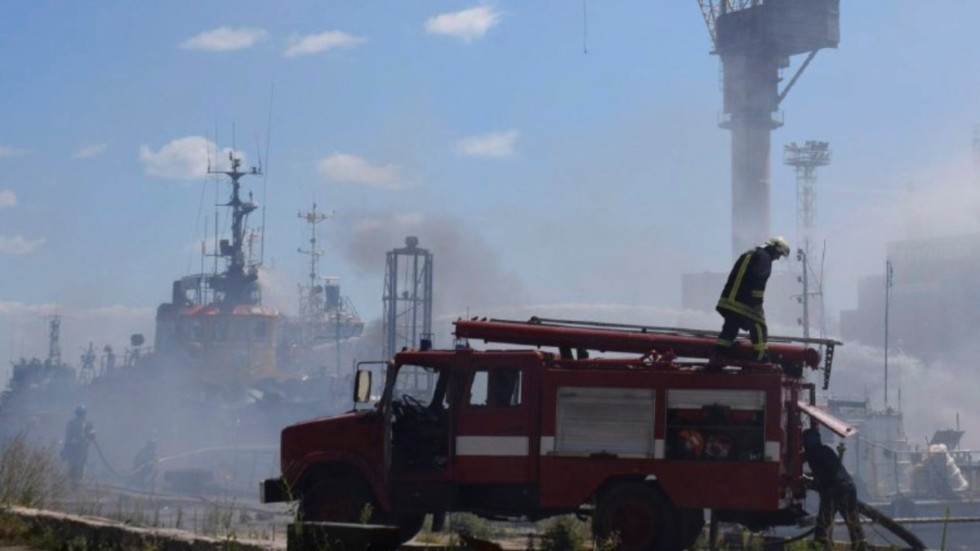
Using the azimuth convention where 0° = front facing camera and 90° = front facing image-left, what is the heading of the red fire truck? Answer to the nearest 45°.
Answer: approximately 90°

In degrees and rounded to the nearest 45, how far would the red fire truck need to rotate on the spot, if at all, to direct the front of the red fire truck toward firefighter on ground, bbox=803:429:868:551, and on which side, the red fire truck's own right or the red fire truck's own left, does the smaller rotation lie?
approximately 180°

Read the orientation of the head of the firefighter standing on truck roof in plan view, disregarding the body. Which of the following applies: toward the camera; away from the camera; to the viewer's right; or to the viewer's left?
to the viewer's right
